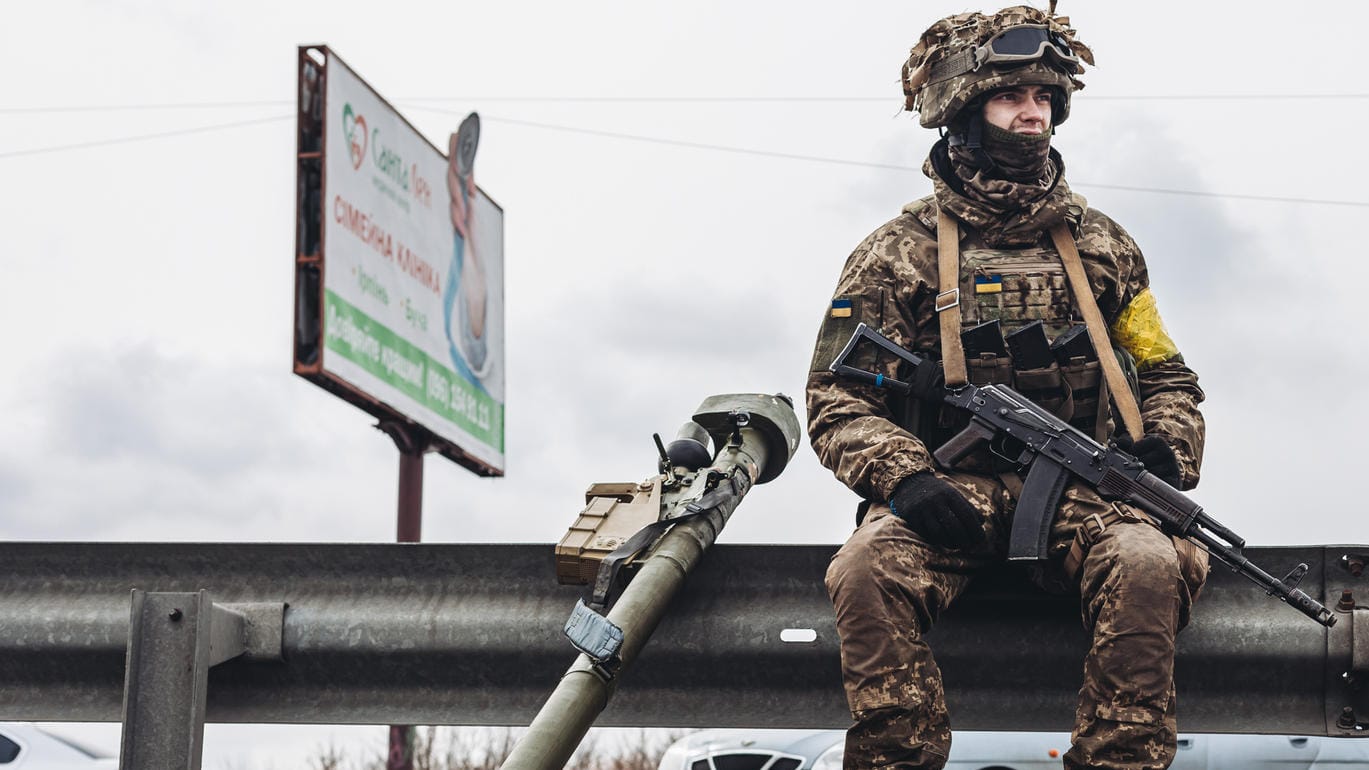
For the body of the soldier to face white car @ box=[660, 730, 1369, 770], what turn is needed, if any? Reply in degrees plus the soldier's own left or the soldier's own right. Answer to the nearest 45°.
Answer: approximately 180°

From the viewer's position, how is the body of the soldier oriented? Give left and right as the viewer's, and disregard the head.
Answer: facing the viewer

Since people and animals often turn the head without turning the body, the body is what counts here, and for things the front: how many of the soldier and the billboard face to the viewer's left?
0

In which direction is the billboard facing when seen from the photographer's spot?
facing the viewer and to the right of the viewer

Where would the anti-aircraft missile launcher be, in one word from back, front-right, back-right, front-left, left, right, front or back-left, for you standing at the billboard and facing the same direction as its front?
front-right

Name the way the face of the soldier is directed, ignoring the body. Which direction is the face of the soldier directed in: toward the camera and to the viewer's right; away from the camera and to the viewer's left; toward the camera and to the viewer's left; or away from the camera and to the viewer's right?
toward the camera and to the viewer's right

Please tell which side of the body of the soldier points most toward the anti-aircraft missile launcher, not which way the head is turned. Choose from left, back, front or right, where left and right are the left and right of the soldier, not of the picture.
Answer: right

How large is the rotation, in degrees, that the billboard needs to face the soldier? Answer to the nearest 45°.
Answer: approximately 45° to its right

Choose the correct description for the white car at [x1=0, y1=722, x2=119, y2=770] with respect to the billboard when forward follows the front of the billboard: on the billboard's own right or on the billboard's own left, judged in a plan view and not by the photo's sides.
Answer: on the billboard's own right
